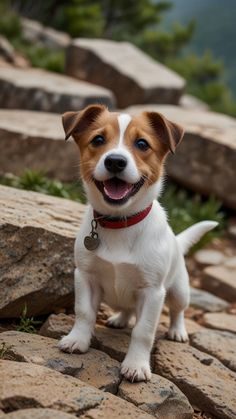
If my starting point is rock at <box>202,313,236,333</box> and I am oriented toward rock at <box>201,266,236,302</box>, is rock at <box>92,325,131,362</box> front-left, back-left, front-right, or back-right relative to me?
back-left

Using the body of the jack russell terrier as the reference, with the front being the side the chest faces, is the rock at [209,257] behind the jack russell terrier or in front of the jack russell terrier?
behind

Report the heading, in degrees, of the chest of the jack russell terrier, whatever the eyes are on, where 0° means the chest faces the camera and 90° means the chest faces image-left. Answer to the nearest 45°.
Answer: approximately 45°

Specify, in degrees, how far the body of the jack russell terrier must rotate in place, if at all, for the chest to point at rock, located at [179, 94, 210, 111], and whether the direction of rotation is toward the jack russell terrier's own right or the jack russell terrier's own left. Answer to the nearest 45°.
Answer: approximately 135° to the jack russell terrier's own right

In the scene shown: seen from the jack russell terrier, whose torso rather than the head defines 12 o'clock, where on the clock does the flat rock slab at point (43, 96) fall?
The flat rock slab is roughly at 4 o'clock from the jack russell terrier.
